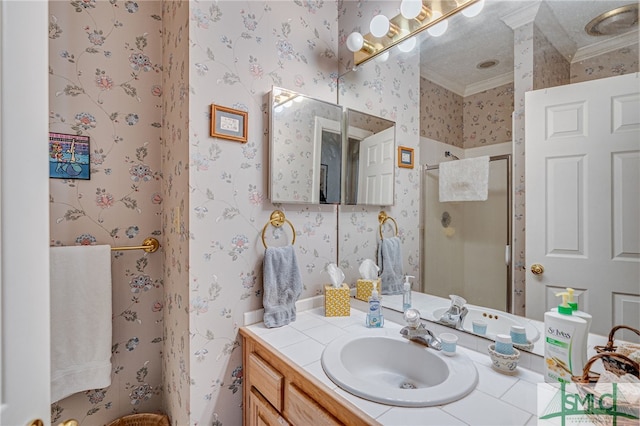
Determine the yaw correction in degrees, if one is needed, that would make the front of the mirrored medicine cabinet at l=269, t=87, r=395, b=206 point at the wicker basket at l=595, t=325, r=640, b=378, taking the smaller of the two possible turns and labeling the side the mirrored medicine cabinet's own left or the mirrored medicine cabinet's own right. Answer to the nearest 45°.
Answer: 0° — it already faces it

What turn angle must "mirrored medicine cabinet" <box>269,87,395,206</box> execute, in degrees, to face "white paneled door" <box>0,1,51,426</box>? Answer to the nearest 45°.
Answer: approximately 90° to its right

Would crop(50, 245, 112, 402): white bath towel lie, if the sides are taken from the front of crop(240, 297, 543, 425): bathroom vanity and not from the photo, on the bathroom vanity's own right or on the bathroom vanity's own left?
on the bathroom vanity's own right

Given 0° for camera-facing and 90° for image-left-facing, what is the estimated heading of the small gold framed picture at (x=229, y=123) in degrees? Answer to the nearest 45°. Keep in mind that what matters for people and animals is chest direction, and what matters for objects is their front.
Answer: approximately 315°

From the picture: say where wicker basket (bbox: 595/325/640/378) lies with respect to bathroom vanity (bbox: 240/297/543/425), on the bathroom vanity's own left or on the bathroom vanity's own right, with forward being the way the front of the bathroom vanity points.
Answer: on the bathroom vanity's own left

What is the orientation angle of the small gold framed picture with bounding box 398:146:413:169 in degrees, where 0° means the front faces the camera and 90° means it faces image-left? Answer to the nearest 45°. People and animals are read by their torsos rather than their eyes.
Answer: approximately 315°

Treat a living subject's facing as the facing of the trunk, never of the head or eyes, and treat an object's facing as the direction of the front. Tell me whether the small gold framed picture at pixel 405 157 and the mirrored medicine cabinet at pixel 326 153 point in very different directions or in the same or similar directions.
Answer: same or similar directions

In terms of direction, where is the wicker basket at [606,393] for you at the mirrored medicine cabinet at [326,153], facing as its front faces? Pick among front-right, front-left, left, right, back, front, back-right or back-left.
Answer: front

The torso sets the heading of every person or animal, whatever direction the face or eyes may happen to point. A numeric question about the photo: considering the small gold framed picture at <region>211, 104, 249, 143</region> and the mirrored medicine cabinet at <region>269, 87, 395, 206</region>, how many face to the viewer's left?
0

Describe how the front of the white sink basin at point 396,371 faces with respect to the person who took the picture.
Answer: facing the viewer and to the left of the viewer
